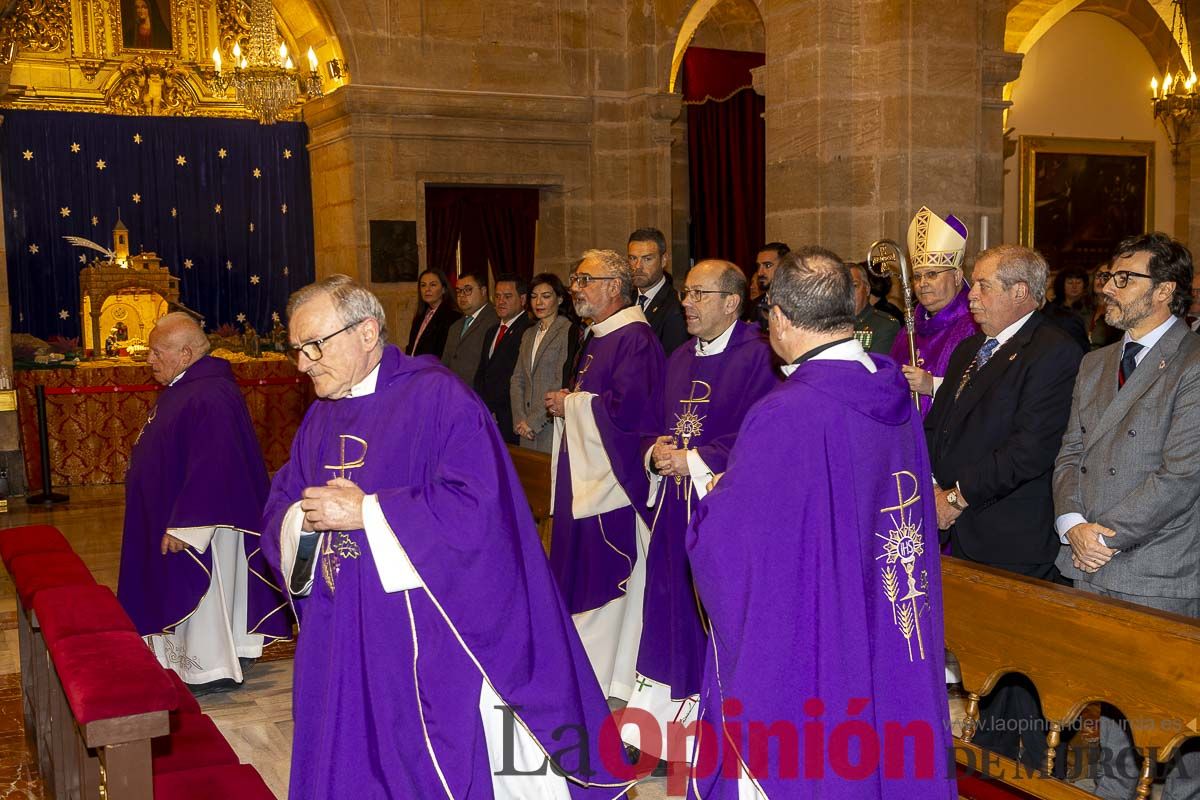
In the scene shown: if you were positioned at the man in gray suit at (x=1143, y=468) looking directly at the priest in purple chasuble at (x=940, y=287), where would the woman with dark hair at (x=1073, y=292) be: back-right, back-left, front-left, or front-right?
front-right

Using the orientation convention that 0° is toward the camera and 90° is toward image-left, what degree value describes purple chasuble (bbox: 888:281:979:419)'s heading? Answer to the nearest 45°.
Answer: approximately 45°

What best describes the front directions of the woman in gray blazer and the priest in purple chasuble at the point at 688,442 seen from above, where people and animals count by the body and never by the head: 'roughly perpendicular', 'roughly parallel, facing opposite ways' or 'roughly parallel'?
roughly parallel

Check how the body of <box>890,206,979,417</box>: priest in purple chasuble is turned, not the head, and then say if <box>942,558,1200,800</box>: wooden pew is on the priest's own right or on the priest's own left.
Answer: on the priest's own left

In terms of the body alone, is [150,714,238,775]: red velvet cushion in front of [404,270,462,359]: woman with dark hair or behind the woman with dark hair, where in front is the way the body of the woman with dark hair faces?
in front

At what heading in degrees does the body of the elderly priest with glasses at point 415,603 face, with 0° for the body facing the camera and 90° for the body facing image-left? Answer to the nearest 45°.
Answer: approximately 45°

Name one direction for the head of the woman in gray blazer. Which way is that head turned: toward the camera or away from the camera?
toward the camera

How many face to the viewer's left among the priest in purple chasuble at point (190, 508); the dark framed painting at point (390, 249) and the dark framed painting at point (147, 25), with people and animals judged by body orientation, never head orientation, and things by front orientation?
1

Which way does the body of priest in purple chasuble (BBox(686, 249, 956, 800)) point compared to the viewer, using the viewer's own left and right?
facing away from the viewer and to the left of the viewer

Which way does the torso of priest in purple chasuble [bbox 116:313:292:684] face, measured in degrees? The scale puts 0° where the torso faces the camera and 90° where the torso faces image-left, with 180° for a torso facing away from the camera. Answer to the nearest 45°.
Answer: approximately 90°

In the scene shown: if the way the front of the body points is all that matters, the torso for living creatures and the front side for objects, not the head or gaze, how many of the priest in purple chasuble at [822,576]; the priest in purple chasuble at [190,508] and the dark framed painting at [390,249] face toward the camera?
1

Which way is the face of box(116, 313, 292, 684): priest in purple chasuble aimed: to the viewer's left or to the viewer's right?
to the viewer's left

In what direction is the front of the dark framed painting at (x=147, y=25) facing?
toward the camera

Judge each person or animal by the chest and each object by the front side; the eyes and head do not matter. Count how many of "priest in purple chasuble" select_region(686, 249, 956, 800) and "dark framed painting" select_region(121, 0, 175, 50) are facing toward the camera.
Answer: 1

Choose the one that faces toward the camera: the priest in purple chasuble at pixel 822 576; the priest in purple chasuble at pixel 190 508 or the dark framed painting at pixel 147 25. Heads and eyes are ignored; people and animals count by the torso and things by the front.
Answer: the dark framed painting

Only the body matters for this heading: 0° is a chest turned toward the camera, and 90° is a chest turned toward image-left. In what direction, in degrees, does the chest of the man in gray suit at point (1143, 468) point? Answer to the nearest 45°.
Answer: approximately 45°

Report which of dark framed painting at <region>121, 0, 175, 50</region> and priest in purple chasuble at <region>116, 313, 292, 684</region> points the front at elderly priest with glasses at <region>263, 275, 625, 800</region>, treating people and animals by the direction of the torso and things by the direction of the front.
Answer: the dark framed painting

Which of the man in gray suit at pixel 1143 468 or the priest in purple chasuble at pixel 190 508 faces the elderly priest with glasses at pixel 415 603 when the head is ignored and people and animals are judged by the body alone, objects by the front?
the man in gray suit

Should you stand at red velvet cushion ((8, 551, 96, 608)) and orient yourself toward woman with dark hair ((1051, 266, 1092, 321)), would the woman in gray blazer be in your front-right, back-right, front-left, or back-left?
front-left
